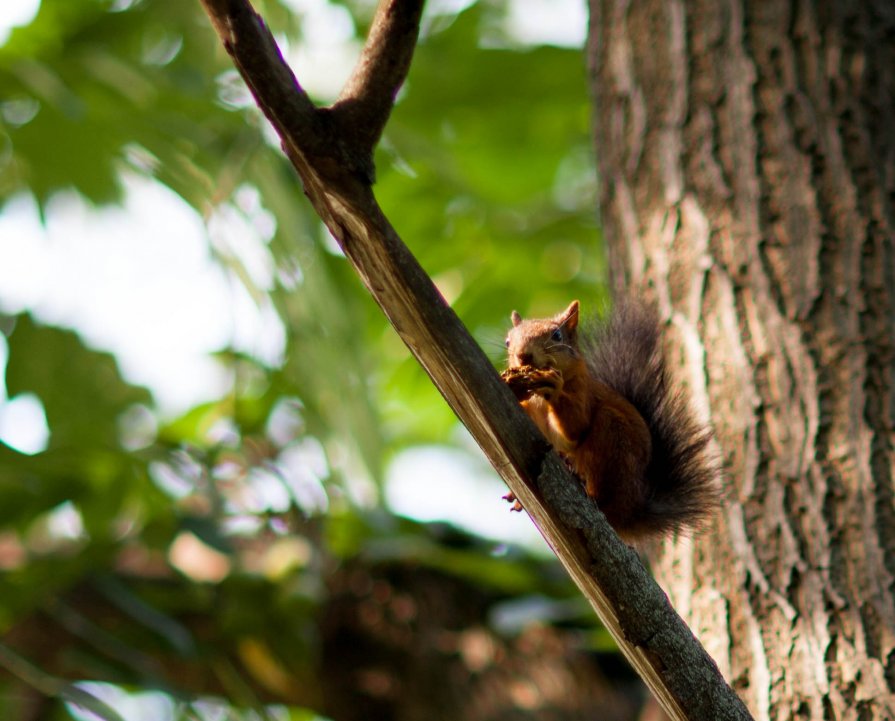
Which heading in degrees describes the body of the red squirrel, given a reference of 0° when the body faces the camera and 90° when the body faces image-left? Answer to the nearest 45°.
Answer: approximately 45°
